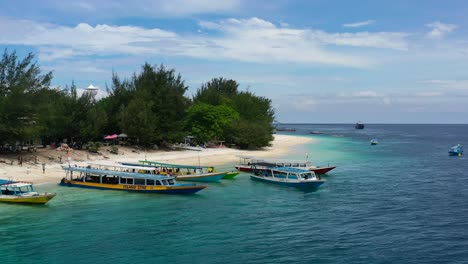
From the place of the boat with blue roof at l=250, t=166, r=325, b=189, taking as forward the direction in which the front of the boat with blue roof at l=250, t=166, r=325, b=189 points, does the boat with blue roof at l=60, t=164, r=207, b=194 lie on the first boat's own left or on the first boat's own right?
on the first boat's own right
